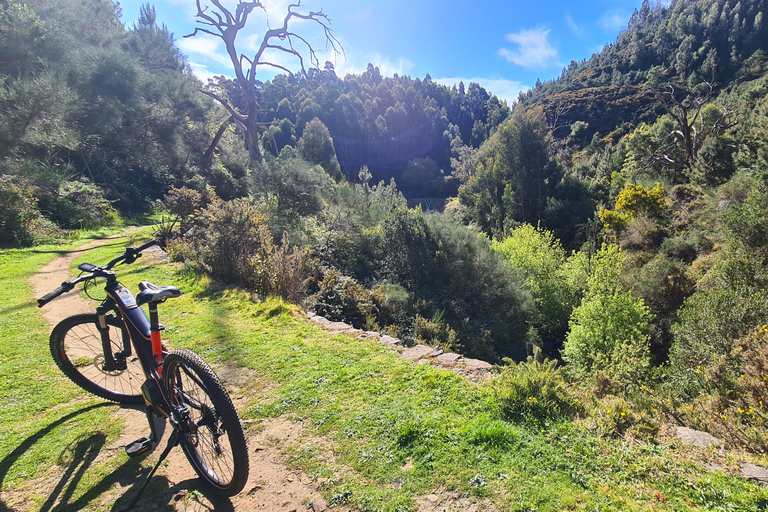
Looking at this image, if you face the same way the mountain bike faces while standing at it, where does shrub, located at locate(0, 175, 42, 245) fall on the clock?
The shrub is roughly at 1 o'clock from the mountain bike.

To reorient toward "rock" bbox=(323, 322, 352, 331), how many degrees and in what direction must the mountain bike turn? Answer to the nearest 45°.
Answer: approximately 90° to its right

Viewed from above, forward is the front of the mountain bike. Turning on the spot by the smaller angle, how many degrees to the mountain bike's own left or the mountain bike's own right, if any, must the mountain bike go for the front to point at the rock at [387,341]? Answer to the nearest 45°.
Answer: approximately 90° to the mountain bike's own right

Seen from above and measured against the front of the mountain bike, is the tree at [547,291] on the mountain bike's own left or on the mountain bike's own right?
on the mountain bike's own right

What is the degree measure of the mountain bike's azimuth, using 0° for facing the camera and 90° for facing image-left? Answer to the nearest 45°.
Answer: approximately 135°

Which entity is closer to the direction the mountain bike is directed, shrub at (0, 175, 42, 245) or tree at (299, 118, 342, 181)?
the shrub

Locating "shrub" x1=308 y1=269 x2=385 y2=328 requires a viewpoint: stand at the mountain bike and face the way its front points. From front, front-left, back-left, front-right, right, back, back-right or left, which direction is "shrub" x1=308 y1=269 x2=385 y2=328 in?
right

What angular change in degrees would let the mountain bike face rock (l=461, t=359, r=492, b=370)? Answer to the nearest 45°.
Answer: approximately 135° to its right

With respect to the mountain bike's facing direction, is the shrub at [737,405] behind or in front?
behind

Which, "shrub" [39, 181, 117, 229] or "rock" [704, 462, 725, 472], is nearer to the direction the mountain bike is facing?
the shrub

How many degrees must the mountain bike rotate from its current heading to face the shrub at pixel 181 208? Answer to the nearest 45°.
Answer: approximately 45° to its right

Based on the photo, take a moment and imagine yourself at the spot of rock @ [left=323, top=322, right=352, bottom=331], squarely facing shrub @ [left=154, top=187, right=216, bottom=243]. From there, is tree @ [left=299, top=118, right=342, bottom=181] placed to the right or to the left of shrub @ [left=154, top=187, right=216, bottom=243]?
right

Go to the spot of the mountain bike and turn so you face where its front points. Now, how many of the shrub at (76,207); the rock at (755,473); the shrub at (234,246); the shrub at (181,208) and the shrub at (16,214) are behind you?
1

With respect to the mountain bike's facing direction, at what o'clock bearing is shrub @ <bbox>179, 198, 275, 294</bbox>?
The shrub is roughly at 2 o'clock from the mountain bike.

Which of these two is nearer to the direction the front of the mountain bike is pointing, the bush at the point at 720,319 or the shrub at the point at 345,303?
the shrub
